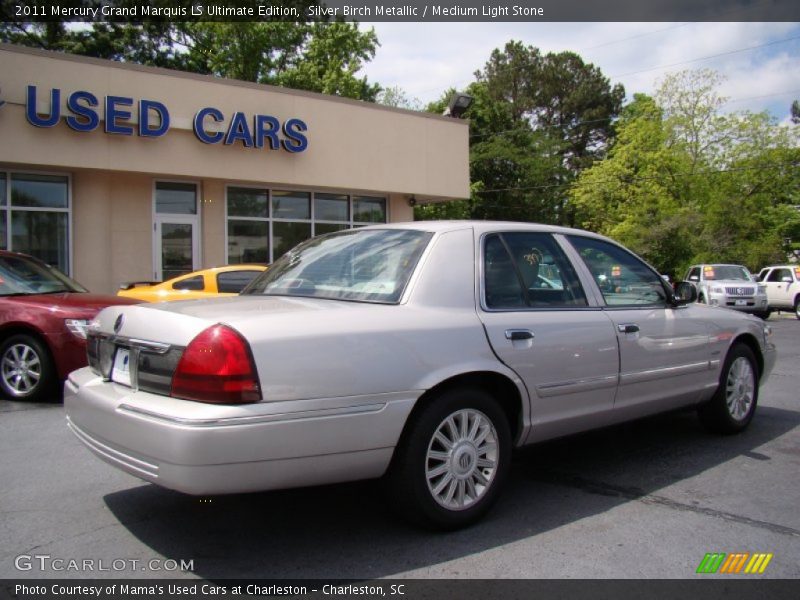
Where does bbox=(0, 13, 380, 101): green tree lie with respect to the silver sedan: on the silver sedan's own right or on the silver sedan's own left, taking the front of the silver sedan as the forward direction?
on the silver sedan's own left

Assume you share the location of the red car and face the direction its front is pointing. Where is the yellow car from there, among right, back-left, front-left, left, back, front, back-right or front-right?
left

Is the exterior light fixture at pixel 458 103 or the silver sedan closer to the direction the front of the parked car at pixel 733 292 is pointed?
the silver sedan

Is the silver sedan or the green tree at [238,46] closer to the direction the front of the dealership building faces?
the silver sedan

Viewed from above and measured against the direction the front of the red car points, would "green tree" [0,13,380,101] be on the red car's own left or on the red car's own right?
on the red car's own left

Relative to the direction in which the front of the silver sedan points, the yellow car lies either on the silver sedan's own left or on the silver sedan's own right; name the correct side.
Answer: on the silver sedan's own left

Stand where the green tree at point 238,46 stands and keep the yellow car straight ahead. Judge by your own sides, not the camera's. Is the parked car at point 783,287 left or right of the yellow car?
left

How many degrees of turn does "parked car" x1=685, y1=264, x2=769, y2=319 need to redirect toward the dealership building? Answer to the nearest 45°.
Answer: approximately 90° to its right

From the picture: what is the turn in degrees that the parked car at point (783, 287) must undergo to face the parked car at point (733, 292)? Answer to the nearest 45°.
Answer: approximately 90° to its right

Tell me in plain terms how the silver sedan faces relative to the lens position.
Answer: facing away from the viewer and to the right of the viewer

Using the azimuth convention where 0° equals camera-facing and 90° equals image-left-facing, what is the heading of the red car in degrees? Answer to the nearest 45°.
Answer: approximately 315°

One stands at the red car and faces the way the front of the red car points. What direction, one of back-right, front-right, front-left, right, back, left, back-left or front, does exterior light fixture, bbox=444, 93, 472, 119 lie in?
left

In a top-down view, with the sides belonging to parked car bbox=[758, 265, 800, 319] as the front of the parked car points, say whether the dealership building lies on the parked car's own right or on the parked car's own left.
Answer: on the parked car's own right
